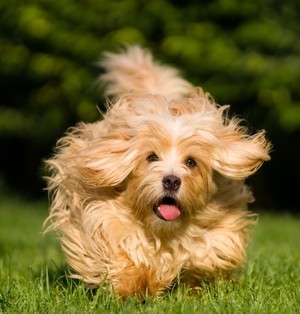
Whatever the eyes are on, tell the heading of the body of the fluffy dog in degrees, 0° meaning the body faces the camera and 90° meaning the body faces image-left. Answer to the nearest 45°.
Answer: approximately 0°
